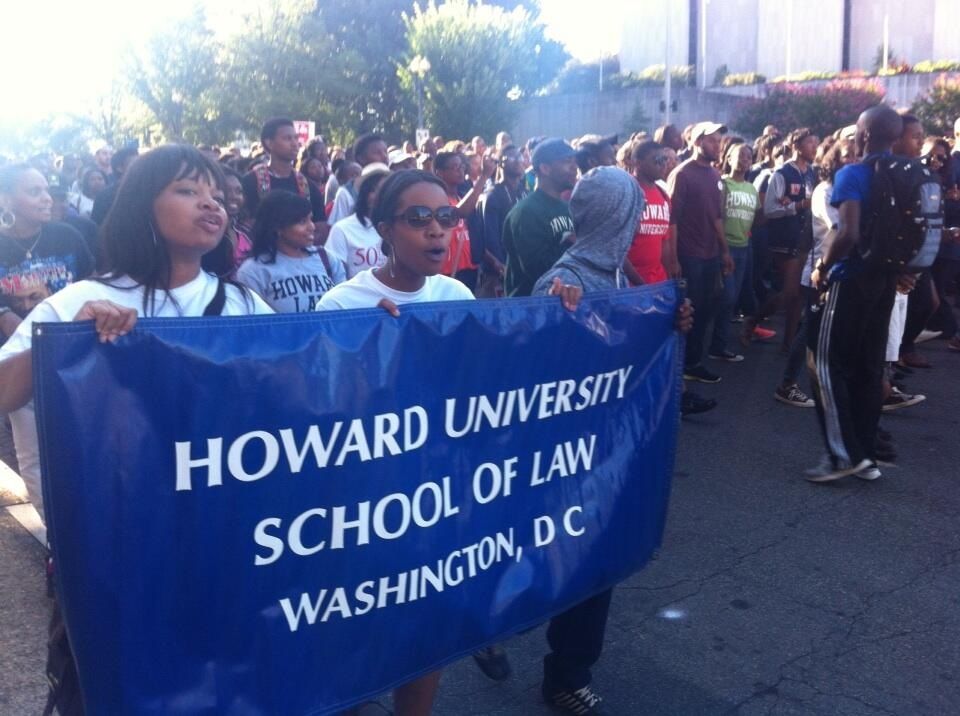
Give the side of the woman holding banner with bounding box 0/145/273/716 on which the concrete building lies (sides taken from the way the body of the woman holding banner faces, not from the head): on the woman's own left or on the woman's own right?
on the woman's own left

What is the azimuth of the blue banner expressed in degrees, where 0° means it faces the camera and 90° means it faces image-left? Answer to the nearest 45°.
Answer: approximately 315°

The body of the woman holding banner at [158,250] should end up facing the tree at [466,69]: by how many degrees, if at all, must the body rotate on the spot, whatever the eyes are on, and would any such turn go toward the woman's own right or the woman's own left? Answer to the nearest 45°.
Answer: approximately 135° to the woman's own left

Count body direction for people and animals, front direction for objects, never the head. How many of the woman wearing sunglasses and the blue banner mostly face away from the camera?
0

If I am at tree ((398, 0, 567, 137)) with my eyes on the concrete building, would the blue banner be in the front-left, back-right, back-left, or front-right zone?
back-right

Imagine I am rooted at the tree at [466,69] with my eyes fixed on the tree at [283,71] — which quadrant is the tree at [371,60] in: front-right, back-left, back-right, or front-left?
front-right

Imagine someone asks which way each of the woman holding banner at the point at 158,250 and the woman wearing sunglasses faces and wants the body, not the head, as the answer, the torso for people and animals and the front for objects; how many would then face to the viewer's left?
0

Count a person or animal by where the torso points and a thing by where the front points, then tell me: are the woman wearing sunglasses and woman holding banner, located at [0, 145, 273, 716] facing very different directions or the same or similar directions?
same or similar directions

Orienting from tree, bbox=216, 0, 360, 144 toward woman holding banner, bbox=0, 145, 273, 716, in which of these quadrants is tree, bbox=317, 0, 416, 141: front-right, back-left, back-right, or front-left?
back-left

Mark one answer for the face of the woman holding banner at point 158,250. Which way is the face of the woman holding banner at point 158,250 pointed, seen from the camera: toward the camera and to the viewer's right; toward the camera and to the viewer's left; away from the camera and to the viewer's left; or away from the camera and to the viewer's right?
toward the camera and to the viewer's right

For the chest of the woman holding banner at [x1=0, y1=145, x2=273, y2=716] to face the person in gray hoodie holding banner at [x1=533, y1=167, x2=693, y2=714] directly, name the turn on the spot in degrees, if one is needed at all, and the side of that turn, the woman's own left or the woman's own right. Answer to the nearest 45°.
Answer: approximately 90° to the woman's own left

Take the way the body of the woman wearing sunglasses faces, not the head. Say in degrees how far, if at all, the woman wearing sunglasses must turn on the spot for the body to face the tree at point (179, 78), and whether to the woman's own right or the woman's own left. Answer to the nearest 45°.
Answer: approximately 135° to the woman's own left

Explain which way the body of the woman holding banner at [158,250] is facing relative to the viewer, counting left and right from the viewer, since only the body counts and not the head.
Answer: facing the viewer and to the right of the viewer

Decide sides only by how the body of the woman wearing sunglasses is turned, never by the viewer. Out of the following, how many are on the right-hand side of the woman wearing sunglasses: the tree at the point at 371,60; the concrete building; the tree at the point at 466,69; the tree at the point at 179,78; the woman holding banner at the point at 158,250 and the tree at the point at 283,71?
1

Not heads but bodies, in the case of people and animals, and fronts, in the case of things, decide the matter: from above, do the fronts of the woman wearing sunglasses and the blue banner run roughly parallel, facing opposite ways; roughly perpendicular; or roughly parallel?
roughly parallel

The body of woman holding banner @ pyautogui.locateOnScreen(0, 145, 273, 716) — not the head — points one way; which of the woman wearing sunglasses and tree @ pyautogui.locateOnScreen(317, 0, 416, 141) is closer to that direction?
the woman wearing sunglasses
